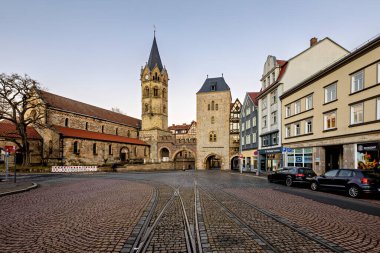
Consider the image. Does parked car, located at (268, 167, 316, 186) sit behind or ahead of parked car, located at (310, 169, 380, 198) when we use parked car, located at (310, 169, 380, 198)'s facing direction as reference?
ahead

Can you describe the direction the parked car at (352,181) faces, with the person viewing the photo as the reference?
facing away from the viewer and to the left of the viewer

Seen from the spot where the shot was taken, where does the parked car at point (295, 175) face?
facing away from the viewer and to the left of the viewer

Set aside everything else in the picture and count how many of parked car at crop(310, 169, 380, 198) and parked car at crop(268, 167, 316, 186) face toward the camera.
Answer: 0
